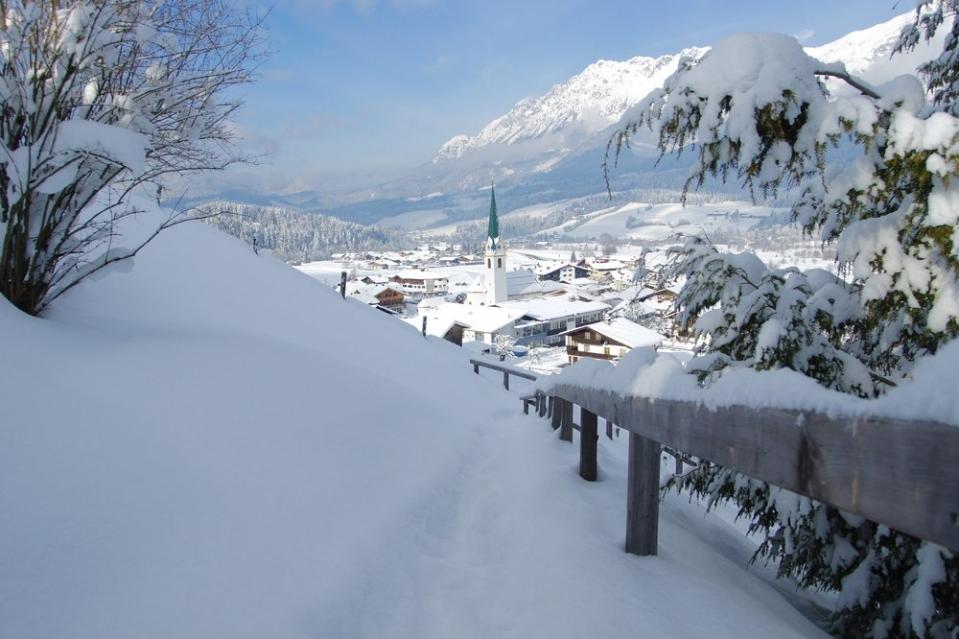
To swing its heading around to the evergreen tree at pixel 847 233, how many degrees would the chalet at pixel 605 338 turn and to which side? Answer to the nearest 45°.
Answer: approximately 45° to its left

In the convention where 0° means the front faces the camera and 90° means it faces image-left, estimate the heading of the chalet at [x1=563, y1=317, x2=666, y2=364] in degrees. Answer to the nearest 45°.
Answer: approximately 45°
